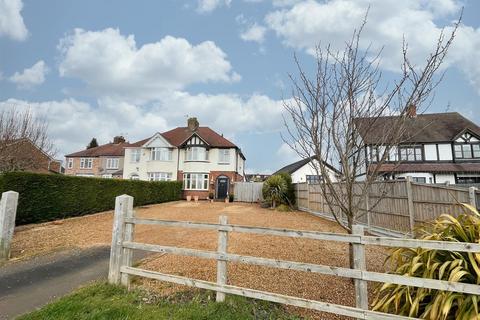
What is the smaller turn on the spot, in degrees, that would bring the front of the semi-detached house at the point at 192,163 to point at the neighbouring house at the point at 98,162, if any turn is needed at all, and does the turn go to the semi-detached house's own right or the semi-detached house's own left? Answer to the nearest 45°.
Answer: approximately 135° to the semi-detached house's own right

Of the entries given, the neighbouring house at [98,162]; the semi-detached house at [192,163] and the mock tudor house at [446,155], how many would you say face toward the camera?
3

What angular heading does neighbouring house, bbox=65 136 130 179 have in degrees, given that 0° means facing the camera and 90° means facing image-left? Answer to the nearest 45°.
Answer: approximately 0°

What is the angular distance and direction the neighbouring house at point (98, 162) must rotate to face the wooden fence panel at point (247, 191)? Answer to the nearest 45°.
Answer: approximately 45° to its left

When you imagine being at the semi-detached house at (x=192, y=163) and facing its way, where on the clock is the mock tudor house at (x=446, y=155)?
The mock tudor house is roughly at 10 o'clock from the semi-detached house.

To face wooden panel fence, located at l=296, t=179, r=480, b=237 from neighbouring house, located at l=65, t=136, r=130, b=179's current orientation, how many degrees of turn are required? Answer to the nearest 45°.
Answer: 0° — it already faces it

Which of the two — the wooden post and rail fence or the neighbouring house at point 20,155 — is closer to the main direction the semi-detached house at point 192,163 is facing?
the wooden post and rail fence

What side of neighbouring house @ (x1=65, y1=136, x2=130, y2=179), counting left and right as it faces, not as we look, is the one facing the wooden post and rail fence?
front

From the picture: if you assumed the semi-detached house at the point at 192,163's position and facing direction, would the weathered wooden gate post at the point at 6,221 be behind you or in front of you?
in front

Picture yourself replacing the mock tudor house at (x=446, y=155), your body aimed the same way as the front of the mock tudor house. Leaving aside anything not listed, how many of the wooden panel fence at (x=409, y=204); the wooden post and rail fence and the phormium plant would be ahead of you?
3

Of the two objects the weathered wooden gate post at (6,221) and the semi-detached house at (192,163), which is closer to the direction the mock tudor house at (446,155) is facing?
the weathered wooden gate post

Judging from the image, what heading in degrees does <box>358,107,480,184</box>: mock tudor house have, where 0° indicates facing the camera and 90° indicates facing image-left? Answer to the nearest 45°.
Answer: approximately 0°

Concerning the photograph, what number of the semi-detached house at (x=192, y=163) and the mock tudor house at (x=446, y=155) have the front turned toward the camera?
2

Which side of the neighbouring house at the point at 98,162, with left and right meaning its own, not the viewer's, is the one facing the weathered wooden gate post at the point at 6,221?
front
